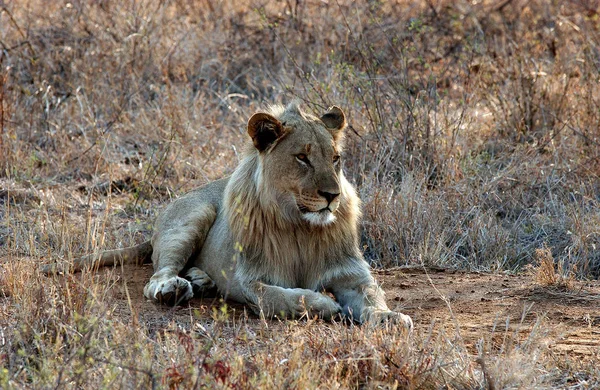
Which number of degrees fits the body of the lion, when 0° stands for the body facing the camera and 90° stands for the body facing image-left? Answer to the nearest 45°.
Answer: approximately 315°
